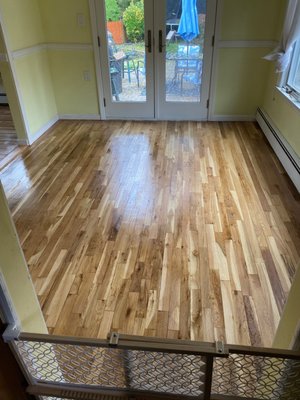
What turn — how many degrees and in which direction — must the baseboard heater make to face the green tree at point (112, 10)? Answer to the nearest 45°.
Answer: approximately 90° to its right

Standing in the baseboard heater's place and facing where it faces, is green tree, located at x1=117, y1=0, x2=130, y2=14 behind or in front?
in front

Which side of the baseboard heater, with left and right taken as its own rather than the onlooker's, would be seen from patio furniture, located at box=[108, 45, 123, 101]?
front

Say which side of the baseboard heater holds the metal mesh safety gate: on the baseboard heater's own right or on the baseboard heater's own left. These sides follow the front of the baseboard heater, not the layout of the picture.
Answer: on the baseboard heater's own left

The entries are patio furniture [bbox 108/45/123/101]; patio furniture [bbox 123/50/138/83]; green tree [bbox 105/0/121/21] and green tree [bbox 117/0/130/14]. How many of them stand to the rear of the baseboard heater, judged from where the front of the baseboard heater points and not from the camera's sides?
0

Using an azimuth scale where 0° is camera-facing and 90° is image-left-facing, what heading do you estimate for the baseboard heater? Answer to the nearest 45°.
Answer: approximately 90°

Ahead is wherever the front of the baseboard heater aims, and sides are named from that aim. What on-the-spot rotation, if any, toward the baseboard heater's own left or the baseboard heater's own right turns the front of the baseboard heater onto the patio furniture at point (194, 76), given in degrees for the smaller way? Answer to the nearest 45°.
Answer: approximately 45° to the baseboard heater's own right

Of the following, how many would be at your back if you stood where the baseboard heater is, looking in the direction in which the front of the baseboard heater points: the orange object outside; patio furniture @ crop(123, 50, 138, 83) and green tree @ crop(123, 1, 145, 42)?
0

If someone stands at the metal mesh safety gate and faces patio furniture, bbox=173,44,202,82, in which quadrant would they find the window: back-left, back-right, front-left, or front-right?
front-right

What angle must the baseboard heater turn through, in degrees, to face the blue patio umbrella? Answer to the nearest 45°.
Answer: approximately 45° to its right

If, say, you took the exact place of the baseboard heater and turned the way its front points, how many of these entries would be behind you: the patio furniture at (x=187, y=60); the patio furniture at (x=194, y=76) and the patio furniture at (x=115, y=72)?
0

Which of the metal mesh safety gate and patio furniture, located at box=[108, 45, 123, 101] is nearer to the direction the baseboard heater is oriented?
the patio furniture

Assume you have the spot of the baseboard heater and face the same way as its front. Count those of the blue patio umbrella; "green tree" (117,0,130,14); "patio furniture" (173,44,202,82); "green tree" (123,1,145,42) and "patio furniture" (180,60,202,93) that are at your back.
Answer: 0
